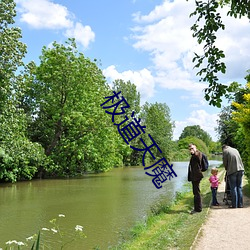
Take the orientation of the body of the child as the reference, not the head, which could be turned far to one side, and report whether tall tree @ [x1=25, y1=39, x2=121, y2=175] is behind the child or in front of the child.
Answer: behind

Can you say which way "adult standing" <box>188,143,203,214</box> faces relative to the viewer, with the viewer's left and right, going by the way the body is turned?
facing the viewer and to the left of the viewer

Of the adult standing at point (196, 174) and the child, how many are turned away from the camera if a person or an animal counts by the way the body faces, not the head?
0

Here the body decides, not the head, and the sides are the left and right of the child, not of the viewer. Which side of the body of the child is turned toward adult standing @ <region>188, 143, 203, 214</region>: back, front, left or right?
right

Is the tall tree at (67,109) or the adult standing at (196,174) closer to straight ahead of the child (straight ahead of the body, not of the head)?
the adult standing

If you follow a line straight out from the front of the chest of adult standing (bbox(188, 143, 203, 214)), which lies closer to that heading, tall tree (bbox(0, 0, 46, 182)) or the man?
the tall tree

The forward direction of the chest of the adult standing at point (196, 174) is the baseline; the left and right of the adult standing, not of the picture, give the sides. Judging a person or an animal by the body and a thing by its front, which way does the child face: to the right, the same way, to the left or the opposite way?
to the left
